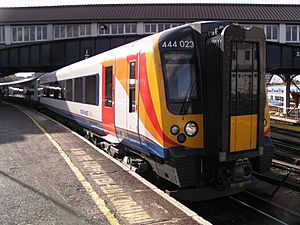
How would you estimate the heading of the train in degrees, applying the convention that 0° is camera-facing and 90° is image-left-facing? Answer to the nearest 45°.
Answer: approximately 315°
